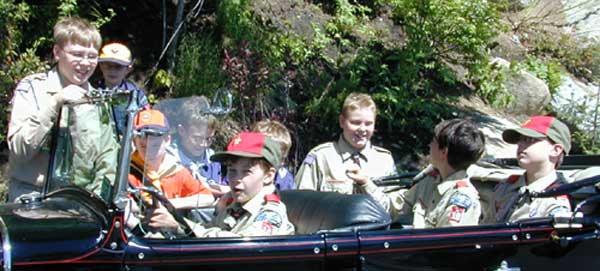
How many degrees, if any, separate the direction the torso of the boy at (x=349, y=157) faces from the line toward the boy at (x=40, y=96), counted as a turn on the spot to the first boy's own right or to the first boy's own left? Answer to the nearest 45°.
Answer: approximately 90° to the first boy's own right

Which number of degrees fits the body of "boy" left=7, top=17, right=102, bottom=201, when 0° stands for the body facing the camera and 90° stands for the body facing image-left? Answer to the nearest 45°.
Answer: approximately 315°

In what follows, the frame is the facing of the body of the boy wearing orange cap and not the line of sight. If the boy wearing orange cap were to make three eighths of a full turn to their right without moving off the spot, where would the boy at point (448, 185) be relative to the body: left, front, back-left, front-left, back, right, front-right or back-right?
right

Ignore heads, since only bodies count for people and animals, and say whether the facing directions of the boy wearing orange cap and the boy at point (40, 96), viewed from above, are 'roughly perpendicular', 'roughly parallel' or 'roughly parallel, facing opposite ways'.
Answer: roughly perpendicular

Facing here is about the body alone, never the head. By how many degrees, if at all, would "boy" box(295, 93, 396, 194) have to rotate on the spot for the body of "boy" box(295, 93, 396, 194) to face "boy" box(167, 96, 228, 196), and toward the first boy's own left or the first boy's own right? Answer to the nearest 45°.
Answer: approximately 90° to the first boy's own right

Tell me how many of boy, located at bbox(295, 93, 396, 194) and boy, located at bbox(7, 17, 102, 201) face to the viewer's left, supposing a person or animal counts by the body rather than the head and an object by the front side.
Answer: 0

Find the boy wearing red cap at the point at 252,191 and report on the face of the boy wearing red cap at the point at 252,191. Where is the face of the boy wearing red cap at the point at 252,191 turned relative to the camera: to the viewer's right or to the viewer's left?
to the viewer's left

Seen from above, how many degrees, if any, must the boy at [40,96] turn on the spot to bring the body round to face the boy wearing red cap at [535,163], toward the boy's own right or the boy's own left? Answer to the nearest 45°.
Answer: approximately 45° to the boy's own left

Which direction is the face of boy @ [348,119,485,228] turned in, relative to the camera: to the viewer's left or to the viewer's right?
to the viewer's left

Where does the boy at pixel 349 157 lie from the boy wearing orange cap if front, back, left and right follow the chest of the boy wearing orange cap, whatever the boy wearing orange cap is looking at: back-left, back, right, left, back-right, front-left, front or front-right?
back
